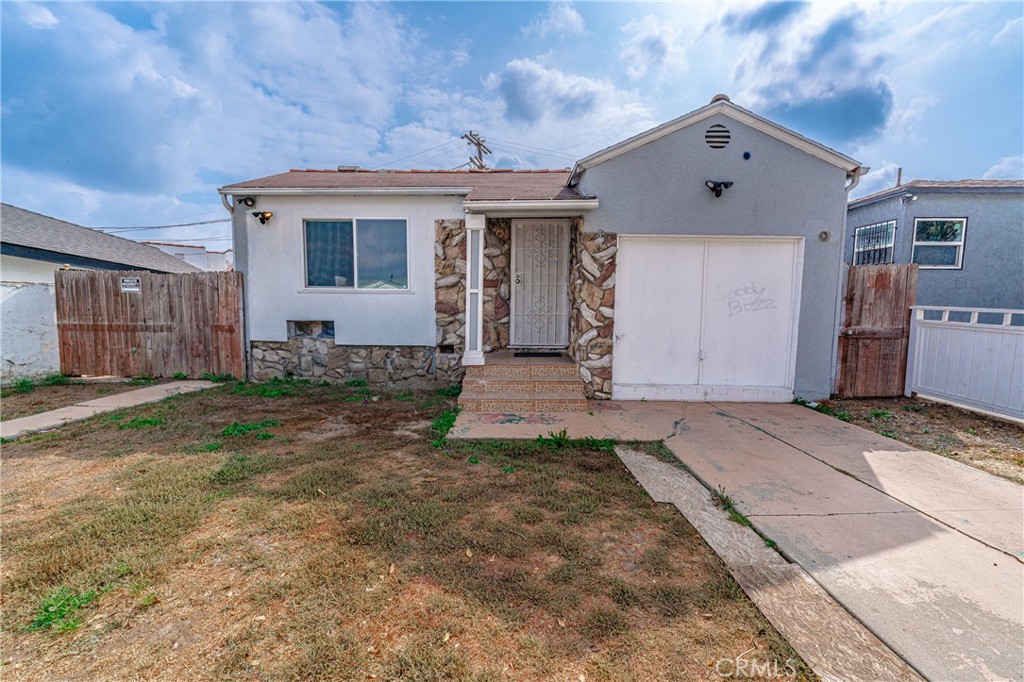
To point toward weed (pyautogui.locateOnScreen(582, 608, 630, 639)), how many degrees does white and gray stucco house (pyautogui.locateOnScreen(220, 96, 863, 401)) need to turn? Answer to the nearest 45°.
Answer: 0° — it already faces it

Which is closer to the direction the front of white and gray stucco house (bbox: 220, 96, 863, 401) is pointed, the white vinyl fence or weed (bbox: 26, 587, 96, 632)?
the weed

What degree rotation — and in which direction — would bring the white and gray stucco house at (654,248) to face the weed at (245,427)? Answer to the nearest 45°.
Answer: approximately 90° to its right

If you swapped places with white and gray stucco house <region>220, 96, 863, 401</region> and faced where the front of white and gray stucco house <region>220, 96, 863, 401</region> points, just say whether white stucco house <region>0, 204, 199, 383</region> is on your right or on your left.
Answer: on your right

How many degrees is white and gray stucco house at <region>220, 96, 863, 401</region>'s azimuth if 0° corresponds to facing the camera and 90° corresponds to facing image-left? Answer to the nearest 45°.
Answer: approximately 0°

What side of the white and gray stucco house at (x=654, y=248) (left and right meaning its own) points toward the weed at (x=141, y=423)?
right

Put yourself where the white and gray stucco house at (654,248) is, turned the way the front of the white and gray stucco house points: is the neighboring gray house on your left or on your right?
on your left

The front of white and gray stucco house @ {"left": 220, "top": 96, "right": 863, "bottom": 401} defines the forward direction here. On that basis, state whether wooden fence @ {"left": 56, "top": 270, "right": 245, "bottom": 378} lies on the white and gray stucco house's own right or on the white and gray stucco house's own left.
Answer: on the white and gray stucco house's own right
